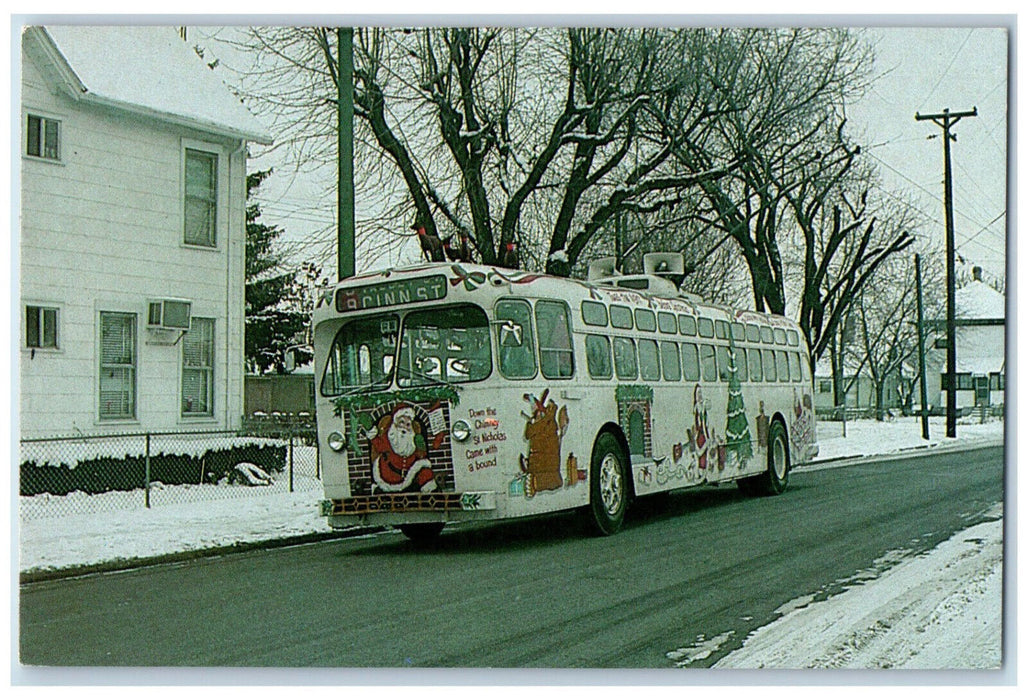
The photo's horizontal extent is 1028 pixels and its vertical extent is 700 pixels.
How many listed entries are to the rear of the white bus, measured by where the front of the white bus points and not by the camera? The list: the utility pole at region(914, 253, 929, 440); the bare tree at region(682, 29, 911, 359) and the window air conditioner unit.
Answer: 2

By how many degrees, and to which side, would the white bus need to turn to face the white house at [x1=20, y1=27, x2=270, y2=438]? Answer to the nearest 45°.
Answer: approximately 45° to its right

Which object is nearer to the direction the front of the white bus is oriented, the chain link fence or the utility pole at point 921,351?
the chain link fence

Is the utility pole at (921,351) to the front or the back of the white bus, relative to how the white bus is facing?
to the back

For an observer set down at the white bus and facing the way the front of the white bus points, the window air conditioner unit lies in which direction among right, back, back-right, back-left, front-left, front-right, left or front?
front-right

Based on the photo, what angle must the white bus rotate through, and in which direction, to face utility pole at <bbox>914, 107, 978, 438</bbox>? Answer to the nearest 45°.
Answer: approximately 135° to its left

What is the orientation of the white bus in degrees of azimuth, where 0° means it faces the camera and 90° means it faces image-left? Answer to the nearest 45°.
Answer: approximately 45°

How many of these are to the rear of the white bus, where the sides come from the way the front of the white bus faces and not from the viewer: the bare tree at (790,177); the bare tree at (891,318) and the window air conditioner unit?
2

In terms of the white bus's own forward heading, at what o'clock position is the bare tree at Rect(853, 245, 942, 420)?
The bare tree is roughly at 6 o'clock from the white bus.
